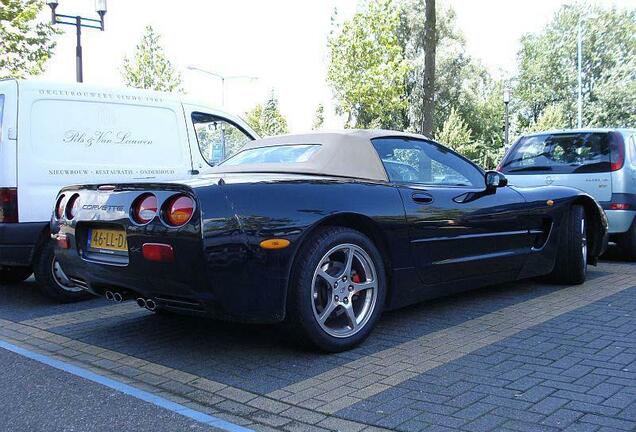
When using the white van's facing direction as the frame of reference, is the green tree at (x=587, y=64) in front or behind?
in front

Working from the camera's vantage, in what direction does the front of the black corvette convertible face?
facing away from the viewer and to the right of the viewer

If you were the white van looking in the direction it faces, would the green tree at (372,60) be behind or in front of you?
in front

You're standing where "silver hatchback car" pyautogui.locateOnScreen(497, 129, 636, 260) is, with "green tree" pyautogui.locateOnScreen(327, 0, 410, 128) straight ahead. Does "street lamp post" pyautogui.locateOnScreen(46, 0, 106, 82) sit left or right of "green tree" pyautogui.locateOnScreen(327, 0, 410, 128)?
left

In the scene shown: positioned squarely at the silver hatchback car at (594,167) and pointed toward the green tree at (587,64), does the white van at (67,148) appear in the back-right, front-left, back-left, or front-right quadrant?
back-left

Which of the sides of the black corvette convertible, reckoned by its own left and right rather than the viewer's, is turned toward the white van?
left

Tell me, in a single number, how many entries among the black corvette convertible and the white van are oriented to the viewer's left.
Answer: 0

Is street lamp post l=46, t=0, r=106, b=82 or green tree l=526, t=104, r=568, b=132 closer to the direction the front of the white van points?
the green tree

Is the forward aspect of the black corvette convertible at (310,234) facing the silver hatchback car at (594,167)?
yes

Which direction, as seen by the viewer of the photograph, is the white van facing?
facing away from the viewer and to the right of the viewer

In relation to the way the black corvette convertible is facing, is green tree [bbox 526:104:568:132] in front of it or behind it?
in front

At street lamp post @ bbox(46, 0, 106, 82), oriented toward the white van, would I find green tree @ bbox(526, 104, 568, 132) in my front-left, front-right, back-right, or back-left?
back-left

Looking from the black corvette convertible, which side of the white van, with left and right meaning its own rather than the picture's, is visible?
right
